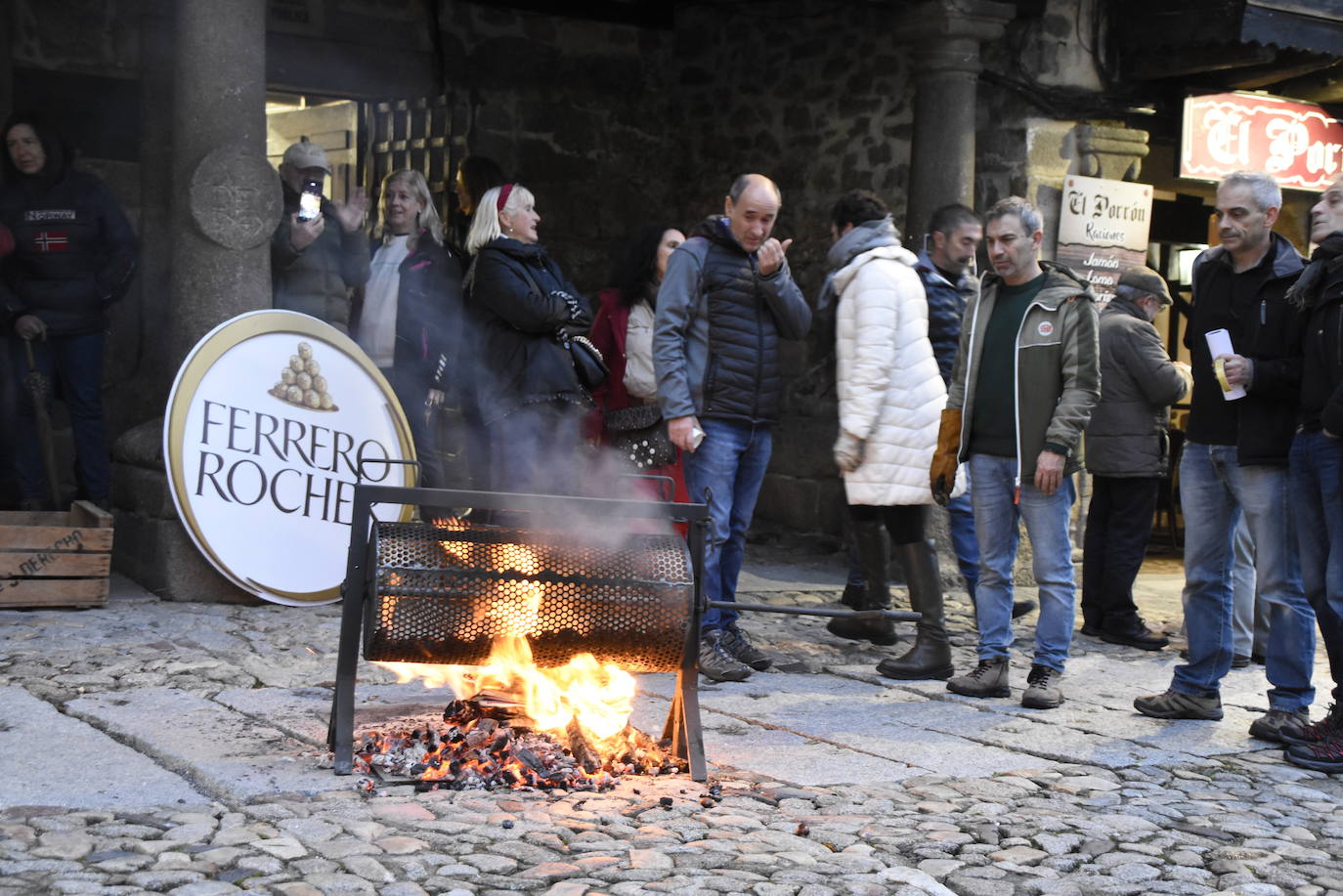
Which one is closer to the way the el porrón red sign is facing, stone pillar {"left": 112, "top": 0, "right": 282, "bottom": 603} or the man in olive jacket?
the man in olive jacket

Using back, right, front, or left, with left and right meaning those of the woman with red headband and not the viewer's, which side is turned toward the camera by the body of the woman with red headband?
right

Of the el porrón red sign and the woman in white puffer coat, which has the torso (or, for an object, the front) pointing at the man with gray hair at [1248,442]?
the el porrón red sign

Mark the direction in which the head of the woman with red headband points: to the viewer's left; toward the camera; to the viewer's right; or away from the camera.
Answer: to the viewer's right

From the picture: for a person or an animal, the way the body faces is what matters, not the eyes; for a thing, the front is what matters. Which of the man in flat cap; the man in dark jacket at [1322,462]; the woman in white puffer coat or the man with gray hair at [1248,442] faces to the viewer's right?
the man in flat cap

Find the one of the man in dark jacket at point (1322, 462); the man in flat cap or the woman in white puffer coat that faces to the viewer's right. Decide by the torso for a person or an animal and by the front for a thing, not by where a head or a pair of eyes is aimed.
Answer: the man in flat cap

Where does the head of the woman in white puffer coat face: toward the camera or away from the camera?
away from the camera
